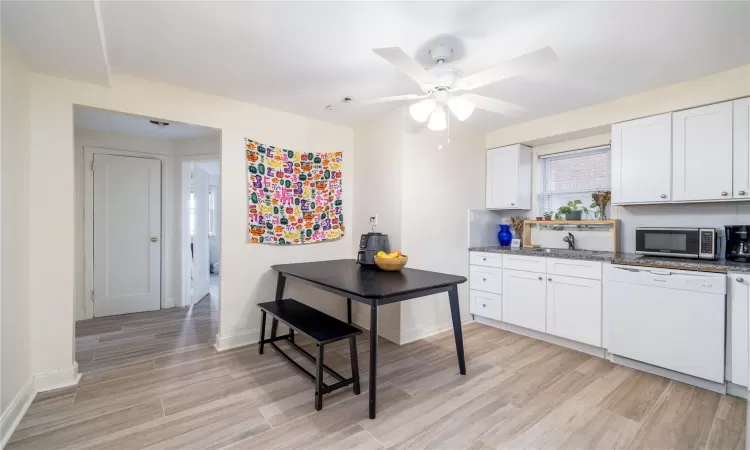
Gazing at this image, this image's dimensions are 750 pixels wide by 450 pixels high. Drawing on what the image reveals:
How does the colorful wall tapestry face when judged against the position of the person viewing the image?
facing the viewer and to the right of the viewer

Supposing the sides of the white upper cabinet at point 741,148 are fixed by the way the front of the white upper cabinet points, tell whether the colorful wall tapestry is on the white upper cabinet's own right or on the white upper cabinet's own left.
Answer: on the white upper cabinet's own right

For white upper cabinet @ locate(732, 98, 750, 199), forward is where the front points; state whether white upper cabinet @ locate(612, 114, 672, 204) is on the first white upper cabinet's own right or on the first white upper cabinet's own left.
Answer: on the first white upper cabinet's own right

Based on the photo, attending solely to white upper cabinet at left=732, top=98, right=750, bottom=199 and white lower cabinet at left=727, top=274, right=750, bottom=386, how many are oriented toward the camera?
2

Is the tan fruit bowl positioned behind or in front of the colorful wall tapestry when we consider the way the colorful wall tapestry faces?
in front

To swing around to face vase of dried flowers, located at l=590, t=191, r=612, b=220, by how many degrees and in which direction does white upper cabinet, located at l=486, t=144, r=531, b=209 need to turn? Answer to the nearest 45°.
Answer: approximately 135° to its left

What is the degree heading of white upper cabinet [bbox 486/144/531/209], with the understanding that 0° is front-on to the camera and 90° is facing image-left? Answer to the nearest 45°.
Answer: approximately 45°

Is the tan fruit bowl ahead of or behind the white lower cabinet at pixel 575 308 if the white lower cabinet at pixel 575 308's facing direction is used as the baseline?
ahead
